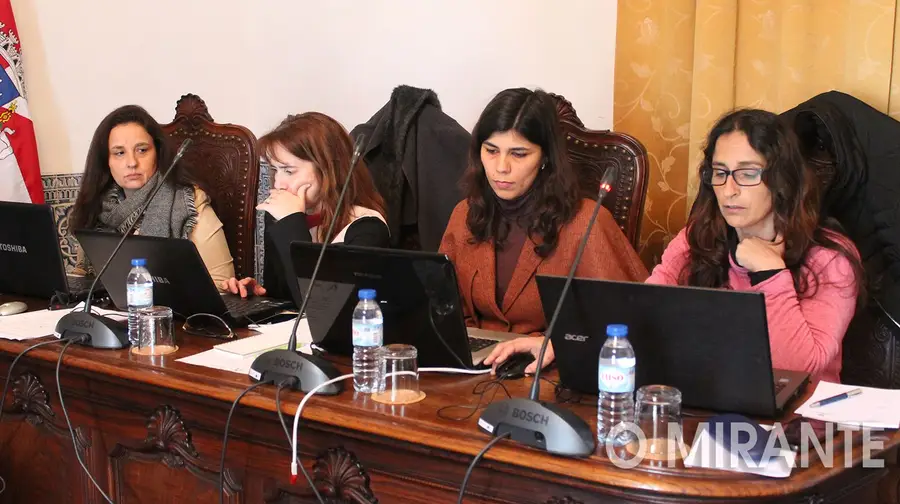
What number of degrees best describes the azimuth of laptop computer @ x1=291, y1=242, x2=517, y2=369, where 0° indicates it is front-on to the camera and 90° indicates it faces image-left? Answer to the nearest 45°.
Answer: approximately 225°

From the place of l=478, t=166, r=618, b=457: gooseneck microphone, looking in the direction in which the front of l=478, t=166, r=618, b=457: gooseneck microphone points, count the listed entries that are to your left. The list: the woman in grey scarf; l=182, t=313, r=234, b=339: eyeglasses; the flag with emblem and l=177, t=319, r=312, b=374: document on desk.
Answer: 4

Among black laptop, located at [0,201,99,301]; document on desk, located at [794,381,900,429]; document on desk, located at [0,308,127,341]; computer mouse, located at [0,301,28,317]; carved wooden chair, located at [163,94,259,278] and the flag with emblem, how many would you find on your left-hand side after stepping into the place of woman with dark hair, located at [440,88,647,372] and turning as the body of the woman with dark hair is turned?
1

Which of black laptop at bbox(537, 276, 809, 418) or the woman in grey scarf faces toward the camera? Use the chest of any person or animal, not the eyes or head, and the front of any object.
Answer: the woman in grey scarf

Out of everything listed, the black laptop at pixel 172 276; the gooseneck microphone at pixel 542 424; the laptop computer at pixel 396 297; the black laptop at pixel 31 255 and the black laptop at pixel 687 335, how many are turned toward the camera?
0

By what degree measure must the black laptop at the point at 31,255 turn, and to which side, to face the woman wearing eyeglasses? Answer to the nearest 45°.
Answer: approximately 90° to its right

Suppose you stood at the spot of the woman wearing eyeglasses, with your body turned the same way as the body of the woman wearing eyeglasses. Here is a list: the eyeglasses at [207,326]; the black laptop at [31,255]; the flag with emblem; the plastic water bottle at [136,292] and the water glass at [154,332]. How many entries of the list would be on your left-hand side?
0

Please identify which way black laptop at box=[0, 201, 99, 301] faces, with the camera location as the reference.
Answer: facing away from the viewer and to the right of the viewer

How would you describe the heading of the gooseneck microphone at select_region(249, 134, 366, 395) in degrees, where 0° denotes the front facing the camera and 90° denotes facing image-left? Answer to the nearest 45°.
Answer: approximately 225°

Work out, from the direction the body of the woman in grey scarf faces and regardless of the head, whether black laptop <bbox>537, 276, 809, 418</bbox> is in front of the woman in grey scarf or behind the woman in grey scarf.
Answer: in front

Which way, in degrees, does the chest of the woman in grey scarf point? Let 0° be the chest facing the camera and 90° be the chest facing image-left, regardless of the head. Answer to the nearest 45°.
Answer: approximately 0°

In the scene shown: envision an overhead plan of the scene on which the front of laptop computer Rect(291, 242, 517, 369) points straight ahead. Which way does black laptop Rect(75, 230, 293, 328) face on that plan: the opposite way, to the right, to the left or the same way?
the same way

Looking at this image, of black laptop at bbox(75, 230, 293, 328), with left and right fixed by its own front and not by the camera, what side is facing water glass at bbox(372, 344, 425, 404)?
right

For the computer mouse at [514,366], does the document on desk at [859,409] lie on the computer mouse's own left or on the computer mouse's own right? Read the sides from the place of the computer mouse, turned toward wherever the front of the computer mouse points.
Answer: on the computer mouse's own left

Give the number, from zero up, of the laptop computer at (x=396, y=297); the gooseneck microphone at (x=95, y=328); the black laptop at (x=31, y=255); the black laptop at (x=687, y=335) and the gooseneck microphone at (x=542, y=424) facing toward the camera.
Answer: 0

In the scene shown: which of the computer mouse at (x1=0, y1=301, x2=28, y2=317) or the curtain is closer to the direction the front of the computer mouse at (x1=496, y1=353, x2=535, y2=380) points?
the computer mouse

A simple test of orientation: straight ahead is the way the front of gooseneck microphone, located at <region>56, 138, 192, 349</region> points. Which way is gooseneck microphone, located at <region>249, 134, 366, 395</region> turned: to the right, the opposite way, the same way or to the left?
the same way
